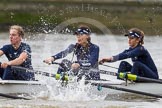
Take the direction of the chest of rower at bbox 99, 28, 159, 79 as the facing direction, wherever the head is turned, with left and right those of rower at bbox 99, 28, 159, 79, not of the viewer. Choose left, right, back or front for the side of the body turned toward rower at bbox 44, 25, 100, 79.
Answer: front

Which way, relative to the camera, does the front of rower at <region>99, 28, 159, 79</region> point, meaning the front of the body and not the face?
to the viewer's left

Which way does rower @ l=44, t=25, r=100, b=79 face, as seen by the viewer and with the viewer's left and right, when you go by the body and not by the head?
facing the viewer and to the left of the viewer

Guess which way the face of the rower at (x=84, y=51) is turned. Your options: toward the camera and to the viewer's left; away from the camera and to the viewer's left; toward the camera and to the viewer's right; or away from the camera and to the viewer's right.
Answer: toward the camera and to the viewer's left

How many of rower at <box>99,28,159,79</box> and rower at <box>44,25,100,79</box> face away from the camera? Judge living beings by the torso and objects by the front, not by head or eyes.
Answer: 0
